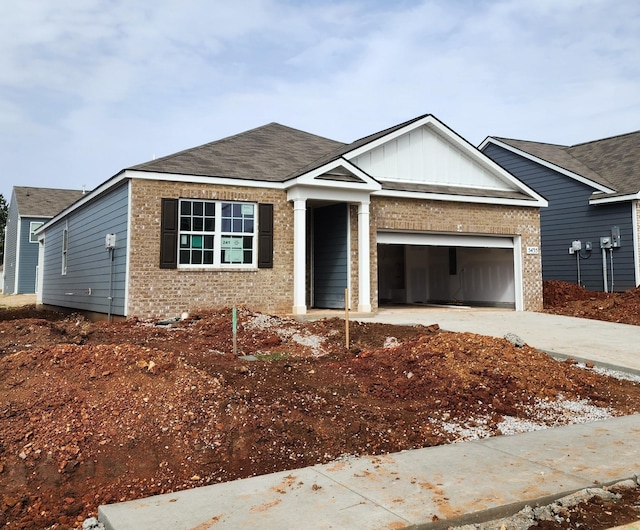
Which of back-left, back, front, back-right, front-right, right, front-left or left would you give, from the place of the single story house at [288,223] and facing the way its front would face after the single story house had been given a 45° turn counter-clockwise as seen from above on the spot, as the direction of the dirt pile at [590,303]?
front

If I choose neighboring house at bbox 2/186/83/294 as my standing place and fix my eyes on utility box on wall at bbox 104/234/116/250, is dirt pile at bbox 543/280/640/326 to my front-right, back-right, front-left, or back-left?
front-left

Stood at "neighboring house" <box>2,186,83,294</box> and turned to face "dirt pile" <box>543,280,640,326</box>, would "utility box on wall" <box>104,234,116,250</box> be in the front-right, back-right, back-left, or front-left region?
front-right

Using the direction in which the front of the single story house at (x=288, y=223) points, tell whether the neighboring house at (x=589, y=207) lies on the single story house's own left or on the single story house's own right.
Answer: on the single story house's own left

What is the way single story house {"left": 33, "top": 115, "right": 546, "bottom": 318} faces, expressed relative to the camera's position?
facing the viewer and to the right of the viewer
